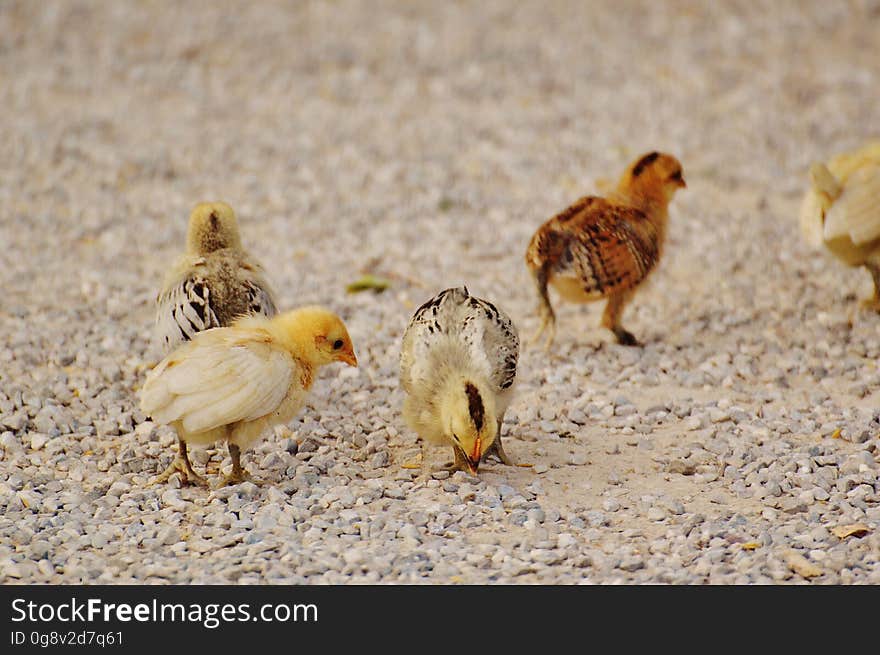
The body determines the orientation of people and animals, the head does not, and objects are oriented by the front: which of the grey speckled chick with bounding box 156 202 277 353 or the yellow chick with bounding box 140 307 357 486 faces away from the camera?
the grey speckled chick

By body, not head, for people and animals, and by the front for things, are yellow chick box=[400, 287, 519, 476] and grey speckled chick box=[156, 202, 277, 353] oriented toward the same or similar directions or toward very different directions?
very different directions

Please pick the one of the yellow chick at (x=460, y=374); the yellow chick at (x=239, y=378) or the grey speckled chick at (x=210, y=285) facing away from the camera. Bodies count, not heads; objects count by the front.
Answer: the grey speckled chick

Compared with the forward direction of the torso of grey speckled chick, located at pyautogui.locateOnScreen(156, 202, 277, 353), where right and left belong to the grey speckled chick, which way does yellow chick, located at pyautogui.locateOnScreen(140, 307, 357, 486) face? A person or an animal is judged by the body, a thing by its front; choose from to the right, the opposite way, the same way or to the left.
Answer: to the right

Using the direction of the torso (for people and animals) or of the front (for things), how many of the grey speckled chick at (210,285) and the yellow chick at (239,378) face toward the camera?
0

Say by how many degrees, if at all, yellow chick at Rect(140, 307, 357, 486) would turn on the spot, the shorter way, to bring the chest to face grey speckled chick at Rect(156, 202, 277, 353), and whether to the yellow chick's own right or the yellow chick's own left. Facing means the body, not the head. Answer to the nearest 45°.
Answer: approximately 90° to the yellow chick's own left

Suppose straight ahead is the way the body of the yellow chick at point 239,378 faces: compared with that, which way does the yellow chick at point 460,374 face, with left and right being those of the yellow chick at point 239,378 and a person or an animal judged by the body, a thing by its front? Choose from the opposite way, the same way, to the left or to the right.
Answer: to the right

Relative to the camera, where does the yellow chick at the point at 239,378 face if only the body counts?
to the viewer's right

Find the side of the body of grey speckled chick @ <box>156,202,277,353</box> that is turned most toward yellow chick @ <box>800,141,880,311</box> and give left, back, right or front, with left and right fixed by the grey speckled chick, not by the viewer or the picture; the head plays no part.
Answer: right

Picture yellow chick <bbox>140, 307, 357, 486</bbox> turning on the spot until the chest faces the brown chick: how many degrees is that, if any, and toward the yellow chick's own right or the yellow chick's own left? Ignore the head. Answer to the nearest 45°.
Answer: approximately 45° to the yellow chick's own left

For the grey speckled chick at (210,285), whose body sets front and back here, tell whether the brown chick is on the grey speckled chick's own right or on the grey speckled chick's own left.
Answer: on the grey speckled chick's own right

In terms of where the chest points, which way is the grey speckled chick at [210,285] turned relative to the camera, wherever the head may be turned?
away from the camera
